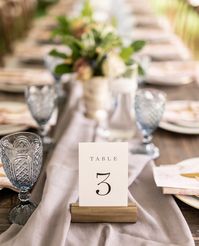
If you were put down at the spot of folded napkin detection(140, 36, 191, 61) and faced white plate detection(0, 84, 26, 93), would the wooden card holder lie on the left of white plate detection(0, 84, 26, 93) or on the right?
left

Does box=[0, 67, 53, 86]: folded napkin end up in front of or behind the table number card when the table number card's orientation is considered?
behind

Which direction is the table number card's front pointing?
toward the camera

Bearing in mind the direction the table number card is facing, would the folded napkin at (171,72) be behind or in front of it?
behind

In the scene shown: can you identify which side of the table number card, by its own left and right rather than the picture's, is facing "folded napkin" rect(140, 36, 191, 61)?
back

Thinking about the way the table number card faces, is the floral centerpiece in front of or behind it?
behind
